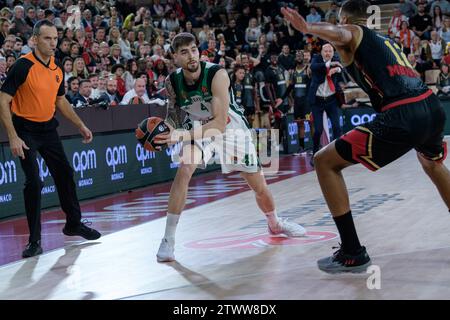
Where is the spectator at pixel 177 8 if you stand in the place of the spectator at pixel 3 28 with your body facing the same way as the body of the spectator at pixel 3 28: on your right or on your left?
on your left

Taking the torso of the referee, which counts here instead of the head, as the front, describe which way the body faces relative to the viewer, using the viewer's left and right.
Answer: facing the viewer and to the right of the viewer

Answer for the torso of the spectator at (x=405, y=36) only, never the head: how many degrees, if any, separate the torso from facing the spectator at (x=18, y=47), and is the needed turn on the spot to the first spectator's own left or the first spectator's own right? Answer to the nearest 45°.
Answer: approximately 45° to the first spectator's own right

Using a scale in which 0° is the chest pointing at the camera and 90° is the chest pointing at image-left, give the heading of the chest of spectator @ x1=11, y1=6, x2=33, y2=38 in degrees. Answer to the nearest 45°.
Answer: approximately 315°

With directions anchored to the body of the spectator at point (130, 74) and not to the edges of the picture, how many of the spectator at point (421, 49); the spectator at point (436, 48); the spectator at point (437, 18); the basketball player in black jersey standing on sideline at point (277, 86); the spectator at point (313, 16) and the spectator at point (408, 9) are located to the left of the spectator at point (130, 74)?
6

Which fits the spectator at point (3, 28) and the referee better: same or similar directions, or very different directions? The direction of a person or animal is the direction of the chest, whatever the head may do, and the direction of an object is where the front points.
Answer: same or similar directions

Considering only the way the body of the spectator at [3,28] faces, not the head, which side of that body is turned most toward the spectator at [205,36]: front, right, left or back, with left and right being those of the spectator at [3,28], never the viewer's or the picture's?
left

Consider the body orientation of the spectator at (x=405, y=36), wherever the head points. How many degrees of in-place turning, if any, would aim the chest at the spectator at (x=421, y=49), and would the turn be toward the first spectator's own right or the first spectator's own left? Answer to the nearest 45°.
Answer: approximately 45° to the first spectator's own left

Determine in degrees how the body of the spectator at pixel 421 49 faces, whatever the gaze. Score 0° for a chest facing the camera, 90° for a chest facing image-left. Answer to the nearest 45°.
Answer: approximately 45°

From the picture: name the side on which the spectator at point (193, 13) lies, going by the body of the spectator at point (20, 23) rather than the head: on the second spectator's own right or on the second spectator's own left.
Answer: on the second spectator's own left

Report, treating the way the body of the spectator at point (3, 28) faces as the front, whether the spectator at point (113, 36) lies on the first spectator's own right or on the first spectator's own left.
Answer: on the first spectator's own left

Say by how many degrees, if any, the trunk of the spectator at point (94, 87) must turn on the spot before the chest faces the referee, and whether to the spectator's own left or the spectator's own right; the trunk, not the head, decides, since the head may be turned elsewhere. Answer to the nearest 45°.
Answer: approximately 45° to the spectator's own right

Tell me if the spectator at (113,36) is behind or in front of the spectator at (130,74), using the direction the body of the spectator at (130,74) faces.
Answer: behind
